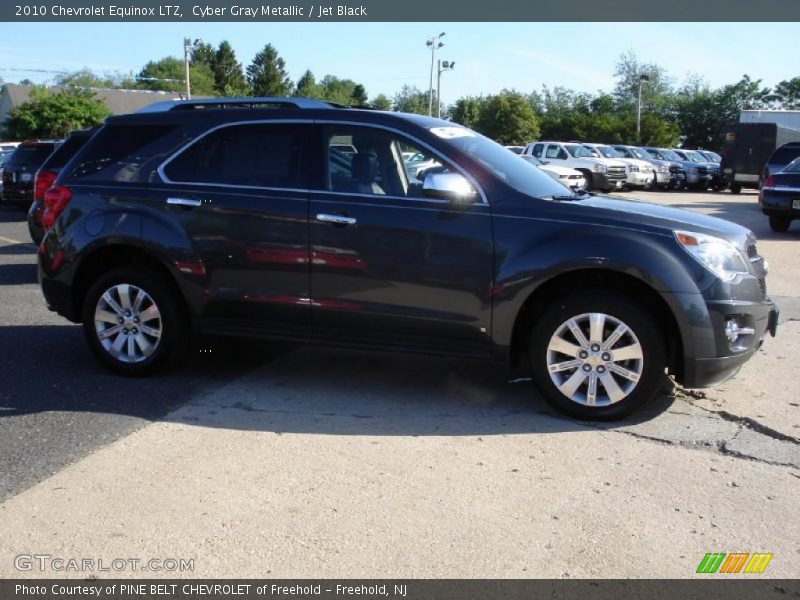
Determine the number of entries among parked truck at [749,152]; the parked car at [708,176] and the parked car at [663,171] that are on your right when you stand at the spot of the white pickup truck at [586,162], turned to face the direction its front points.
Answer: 0

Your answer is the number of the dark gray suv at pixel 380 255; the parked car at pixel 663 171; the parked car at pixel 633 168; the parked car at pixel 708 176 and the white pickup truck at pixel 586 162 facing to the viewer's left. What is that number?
0

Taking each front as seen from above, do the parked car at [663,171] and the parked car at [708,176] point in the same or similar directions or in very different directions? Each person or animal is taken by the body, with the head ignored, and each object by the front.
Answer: same or similar directions

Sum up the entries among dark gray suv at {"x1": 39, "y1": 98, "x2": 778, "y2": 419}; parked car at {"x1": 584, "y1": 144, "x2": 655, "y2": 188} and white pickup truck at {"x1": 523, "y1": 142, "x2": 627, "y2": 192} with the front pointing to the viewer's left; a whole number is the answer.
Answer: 0

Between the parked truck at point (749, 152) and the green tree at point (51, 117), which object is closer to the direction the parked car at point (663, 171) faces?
the parked truck

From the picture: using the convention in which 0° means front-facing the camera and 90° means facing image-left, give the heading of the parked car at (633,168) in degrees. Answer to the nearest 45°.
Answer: approximately 315°

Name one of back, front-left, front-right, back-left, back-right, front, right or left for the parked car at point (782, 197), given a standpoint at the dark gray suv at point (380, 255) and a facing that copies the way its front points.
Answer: front-left

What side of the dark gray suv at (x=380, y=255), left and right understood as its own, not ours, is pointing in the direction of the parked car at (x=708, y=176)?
left

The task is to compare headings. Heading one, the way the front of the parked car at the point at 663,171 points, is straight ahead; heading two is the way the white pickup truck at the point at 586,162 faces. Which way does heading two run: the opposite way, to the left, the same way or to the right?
the same way

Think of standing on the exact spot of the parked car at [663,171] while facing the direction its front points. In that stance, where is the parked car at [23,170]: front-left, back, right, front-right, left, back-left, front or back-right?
right

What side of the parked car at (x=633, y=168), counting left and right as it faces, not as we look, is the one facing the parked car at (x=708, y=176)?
left

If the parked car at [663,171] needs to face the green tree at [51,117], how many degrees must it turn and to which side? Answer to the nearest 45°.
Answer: approximately 135° to its right

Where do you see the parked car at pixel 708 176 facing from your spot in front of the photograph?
facing the viewer and to the right of the viewer

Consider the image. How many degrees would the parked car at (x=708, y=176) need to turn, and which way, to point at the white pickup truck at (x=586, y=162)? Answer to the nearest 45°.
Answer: approximately 90° to its right

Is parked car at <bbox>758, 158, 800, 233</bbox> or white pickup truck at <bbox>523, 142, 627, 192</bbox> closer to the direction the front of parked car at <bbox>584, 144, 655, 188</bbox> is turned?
the parked car

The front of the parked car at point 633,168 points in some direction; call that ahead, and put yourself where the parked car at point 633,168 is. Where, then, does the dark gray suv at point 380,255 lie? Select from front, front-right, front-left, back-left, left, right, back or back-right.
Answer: front-right

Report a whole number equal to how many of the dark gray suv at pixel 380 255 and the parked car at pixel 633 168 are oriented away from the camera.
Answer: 0

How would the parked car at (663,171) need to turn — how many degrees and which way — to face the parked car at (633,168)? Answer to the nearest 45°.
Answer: approximately 90° to its right

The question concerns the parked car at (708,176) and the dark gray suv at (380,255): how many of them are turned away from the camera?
0

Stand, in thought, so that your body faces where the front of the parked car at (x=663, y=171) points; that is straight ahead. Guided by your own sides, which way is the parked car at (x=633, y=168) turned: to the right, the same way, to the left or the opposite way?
the same way

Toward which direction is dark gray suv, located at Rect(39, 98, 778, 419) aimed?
to the viewer's right

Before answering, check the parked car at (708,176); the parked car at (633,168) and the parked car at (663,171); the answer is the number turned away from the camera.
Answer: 0
